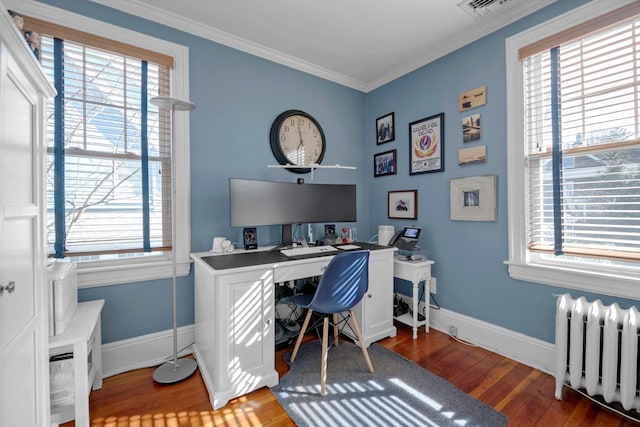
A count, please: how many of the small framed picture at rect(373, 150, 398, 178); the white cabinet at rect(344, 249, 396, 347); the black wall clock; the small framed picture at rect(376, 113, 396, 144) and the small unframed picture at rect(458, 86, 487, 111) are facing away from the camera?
0

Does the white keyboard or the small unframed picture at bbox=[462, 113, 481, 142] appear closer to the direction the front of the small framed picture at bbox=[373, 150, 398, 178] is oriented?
the white keyboard

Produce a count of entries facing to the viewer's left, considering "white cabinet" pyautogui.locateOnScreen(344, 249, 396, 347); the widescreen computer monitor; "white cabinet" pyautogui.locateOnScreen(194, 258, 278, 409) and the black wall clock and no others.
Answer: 0

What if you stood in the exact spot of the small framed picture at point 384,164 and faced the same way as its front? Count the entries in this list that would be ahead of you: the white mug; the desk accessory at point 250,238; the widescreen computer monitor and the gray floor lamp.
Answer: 4

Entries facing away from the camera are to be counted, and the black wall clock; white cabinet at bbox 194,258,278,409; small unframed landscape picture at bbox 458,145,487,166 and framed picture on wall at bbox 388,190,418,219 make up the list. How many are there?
0

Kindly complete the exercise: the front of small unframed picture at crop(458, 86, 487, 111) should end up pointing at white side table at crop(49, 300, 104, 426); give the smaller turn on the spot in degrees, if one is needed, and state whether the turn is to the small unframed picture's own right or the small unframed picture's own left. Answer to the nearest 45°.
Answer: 0° — it already faces it

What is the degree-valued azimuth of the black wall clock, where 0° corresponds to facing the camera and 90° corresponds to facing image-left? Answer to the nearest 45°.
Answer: approximately 315°

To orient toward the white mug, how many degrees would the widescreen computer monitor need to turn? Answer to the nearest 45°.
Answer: approximately 135° to its right

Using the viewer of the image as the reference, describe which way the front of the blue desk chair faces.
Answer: facing away from the viewer and to the left of the viewer

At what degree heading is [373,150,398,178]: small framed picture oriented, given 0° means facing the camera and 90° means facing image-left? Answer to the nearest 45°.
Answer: approximately 45°

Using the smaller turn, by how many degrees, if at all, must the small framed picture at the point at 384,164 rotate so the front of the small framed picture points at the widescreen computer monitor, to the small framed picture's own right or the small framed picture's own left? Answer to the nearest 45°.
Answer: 0° — it already faces it

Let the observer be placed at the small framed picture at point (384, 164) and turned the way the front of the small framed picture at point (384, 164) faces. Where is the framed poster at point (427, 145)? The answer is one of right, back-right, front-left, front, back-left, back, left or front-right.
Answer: left

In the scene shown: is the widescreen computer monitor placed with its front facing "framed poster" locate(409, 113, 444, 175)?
no

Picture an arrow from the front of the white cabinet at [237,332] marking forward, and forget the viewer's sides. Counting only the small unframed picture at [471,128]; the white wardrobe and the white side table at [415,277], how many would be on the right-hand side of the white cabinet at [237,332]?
1

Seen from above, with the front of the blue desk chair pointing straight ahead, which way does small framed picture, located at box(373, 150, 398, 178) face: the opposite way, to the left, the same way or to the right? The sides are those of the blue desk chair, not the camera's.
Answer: to the left

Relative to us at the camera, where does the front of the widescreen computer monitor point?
facing the viewer and to the right of the viewer

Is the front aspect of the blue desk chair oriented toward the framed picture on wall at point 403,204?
no

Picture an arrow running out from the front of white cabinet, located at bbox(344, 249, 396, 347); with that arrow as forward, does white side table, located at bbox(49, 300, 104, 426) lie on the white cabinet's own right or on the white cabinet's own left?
on the white cabinet's own right

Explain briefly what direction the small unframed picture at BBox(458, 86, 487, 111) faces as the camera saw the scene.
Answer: facing the viewer and to the left of the viewer
